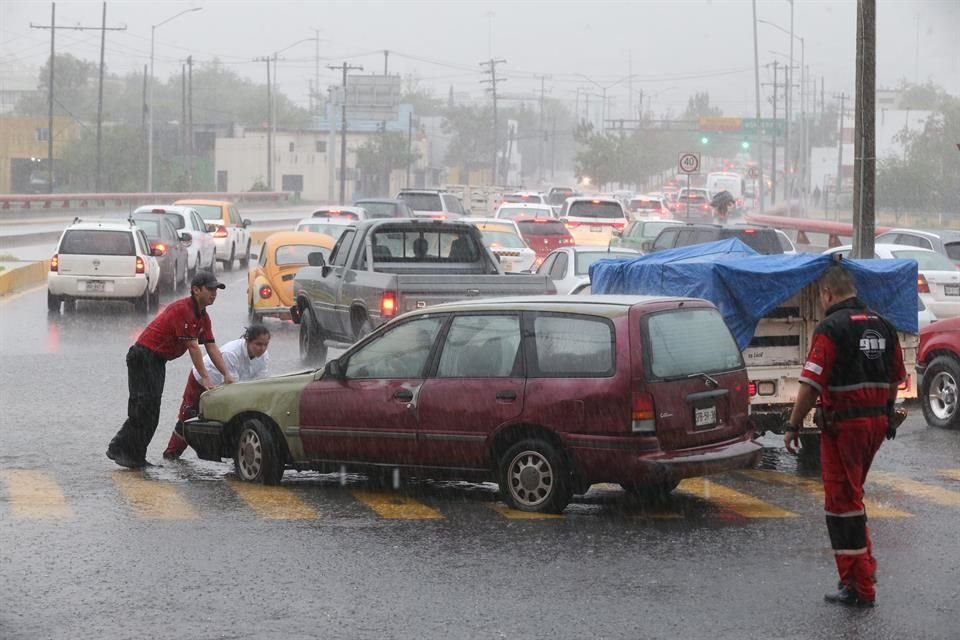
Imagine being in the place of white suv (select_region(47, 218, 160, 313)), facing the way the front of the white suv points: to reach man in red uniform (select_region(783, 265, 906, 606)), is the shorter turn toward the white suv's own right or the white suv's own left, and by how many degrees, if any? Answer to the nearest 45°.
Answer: approximately 180°

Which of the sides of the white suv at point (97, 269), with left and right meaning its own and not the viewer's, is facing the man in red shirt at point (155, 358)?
back

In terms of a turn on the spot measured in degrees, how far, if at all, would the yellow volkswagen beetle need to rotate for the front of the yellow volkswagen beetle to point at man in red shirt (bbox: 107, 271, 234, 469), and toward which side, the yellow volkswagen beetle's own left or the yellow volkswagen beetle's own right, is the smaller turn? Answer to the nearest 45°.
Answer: approximately 180°

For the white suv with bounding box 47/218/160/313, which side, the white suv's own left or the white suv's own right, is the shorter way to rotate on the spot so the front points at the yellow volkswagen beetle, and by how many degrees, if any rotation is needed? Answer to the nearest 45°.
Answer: approximately 135° to the white suv's own right

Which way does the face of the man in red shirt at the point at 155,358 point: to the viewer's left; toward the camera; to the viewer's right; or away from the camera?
to the viewer's right

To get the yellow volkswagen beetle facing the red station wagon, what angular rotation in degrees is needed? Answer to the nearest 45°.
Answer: approximately 180°

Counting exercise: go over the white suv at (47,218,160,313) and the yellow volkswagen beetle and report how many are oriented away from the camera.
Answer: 2

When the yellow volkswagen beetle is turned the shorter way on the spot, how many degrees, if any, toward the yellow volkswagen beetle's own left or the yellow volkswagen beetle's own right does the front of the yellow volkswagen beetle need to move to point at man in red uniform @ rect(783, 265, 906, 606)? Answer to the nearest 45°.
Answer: approximately 180°

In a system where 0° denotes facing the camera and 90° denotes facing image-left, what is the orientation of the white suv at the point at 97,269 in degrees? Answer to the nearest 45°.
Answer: approximately 180°

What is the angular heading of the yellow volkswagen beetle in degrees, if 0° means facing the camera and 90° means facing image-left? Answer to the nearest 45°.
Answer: approximately 180°

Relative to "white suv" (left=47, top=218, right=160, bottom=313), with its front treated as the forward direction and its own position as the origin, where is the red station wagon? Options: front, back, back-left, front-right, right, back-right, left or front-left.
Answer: back
